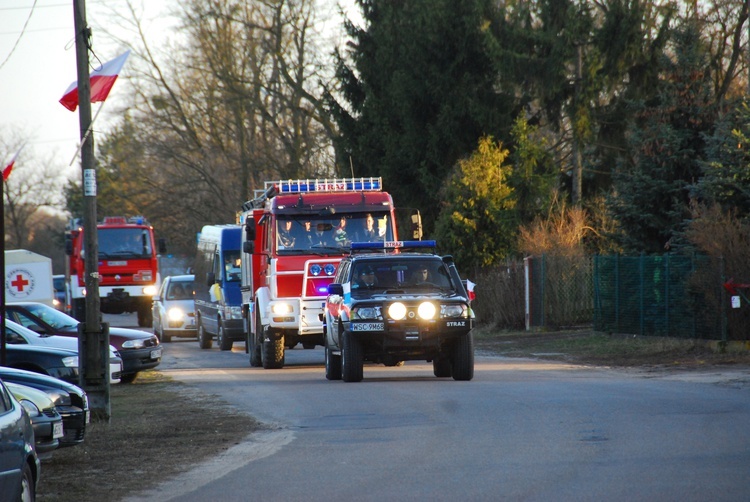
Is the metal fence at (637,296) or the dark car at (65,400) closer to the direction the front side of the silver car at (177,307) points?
the dark car

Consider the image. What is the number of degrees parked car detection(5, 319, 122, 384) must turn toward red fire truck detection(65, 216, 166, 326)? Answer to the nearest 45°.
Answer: approximately 135° to its left

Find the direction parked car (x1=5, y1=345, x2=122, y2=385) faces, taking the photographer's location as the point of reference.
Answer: facing the viewer and to the right of the viewer

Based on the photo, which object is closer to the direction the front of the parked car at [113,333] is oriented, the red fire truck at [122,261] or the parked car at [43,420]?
the parked car

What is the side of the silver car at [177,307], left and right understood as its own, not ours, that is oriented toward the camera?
front

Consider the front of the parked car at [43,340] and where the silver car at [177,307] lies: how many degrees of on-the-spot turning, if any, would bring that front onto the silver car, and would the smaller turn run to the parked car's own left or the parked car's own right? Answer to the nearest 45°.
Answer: approximately 135° to the parked car's own left

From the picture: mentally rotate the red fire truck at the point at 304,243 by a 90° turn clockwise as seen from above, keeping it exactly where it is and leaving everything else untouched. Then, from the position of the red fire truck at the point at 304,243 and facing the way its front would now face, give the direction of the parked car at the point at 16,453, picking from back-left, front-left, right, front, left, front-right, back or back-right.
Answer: left

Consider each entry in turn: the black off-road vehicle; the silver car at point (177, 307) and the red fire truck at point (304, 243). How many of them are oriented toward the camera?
3

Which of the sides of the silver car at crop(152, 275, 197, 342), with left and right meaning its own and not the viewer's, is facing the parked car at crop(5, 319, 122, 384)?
front

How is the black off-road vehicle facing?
toward the camera

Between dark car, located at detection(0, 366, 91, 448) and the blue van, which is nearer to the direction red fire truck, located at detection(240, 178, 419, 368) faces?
the dark car

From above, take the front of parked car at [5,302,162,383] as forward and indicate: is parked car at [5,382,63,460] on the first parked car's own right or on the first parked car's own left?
on the first parked car's own right

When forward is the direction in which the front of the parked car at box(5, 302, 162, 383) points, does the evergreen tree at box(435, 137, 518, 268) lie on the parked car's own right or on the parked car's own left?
on the parked car's own left

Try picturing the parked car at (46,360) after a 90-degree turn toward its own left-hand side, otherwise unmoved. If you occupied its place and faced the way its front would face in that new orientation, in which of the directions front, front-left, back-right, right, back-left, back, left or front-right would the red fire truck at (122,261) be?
front-left

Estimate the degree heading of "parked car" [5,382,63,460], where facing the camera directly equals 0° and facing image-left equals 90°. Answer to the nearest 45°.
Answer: approximately 315°
